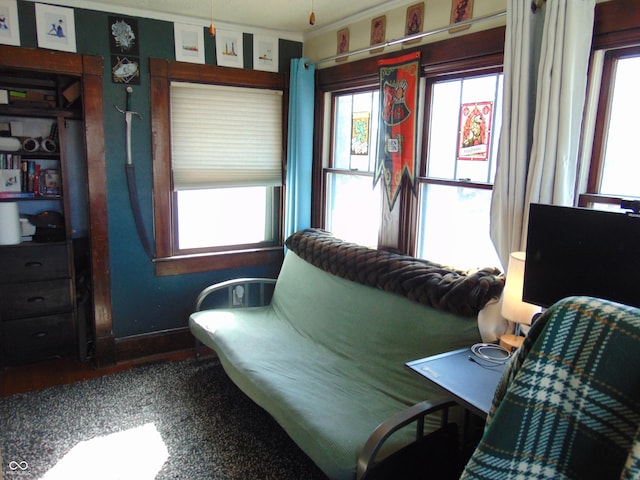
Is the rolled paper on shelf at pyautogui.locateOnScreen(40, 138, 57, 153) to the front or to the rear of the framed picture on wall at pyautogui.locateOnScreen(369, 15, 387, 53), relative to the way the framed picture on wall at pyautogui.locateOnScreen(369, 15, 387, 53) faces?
to the front

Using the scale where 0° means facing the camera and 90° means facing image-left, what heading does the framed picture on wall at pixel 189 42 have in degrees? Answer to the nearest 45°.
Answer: approximately 315°

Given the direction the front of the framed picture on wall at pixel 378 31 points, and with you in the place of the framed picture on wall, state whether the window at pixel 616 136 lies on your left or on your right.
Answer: on your left

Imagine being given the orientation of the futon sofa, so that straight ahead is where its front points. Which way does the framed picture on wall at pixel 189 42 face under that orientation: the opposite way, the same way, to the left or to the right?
to the left

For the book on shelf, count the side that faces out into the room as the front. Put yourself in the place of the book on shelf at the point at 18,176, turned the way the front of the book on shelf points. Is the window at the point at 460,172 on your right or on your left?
on your left

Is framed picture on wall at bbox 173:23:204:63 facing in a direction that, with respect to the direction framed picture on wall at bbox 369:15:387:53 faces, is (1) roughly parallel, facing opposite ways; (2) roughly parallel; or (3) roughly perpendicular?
roughly perpendicular

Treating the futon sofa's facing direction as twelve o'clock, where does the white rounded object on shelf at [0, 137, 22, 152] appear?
The white rounded object on shelf is roughly at 2 o'clock from the futon sofa.

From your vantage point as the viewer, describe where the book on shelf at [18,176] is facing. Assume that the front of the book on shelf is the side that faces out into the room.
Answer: facing the viewer

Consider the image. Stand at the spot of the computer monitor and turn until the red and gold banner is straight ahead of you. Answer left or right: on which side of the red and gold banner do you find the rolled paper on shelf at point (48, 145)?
left

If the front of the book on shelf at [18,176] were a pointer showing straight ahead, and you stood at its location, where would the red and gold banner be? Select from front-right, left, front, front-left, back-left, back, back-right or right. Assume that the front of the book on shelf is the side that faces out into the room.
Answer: front-left

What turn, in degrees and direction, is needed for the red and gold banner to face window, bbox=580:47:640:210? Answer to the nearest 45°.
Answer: approximately 90° to its left

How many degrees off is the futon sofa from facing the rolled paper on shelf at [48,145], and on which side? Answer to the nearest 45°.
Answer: approximately 45° to its right

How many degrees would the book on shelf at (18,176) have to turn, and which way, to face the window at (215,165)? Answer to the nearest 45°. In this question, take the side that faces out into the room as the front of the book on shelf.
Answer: approximately 90° to its left
